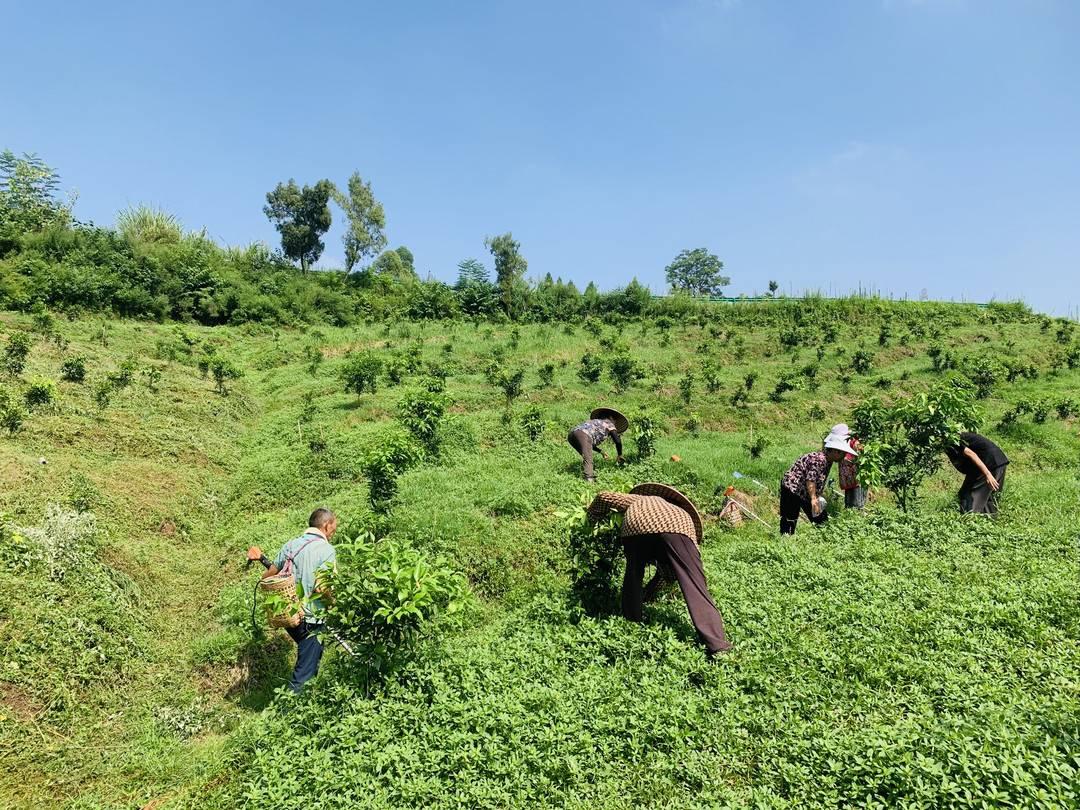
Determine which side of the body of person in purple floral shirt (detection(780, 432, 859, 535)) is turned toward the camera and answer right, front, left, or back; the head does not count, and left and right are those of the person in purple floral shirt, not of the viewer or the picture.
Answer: right

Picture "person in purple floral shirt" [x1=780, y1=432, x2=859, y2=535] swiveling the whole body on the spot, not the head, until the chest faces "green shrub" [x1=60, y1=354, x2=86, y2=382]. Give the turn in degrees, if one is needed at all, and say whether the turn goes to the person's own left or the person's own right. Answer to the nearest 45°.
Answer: approximately 180°

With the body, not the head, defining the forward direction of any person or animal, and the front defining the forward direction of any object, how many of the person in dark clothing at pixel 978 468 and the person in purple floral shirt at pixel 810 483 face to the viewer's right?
1

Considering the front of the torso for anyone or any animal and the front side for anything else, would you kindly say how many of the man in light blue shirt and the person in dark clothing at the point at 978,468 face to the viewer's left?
1

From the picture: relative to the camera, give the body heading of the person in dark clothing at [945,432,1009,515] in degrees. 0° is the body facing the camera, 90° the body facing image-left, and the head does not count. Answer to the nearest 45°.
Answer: approximately 90°

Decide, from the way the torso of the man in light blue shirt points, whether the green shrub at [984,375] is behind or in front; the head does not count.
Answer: in front

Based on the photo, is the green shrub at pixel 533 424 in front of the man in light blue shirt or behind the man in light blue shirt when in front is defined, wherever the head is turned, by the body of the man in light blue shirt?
in front

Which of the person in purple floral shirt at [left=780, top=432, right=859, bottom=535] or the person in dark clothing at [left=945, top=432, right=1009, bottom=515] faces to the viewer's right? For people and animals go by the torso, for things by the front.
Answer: the person in purple floral shirt

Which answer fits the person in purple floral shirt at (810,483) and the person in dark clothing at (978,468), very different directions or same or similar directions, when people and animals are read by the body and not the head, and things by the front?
very different directions
